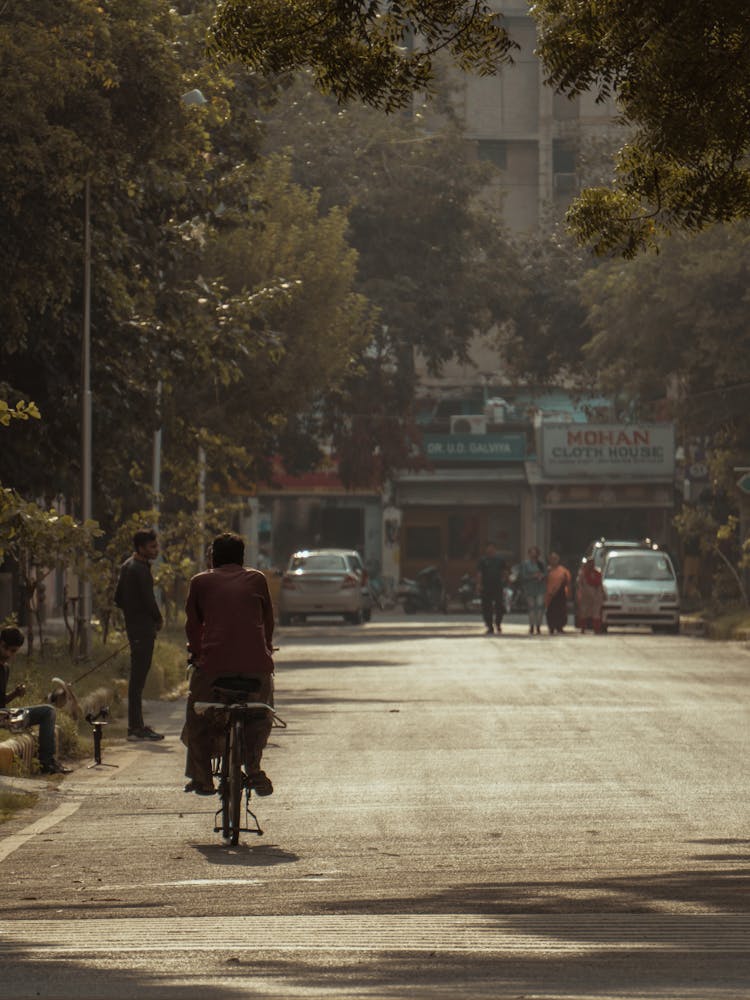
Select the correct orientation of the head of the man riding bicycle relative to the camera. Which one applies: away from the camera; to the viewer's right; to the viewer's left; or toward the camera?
away from the camera

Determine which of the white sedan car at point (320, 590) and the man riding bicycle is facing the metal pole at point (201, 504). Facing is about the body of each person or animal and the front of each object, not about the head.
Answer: the man riding bicycle

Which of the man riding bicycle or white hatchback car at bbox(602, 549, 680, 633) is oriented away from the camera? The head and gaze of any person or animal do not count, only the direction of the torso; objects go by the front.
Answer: the man riding bicycle

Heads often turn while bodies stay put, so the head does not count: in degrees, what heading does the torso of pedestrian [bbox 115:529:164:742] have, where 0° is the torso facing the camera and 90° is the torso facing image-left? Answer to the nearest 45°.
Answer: approximately 270°

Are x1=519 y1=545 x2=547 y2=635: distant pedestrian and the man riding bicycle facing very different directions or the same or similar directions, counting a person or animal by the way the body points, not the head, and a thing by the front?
very different directions

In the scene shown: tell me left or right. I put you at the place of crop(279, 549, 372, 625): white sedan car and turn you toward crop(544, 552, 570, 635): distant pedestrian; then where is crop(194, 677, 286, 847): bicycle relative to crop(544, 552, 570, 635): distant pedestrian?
right

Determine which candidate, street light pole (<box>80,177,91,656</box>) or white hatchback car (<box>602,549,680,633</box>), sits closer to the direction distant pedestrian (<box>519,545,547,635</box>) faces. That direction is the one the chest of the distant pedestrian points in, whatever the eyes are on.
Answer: the street light pole

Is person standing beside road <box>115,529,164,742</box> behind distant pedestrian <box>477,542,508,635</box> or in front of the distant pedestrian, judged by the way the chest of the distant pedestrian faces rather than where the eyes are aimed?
in front

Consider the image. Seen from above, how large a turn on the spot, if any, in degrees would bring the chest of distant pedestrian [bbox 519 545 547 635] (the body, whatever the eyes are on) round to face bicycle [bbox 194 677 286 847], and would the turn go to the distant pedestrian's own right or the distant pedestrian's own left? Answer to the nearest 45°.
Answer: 0° — they already face it

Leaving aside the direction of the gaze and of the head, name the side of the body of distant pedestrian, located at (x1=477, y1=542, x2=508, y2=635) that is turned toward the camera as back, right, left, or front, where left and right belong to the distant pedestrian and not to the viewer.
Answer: front

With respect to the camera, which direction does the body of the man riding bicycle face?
away from the camera

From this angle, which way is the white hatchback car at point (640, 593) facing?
toward the camera

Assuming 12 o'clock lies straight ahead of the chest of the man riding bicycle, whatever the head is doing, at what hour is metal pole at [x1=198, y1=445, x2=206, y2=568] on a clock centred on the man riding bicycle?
The metal pole is roughly at 12 o'clock from the man riding bicycle.
